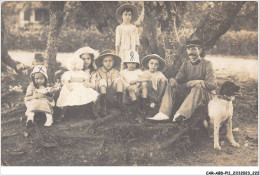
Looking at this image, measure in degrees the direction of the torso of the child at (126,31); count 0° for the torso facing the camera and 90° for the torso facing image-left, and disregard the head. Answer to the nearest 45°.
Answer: approximately 0°

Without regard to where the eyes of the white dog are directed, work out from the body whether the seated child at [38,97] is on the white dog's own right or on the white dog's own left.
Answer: on the white dog's own right

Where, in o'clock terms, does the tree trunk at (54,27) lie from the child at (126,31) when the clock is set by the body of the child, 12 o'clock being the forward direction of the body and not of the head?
The tree trunk is roughly at 3 o'clock from the child.

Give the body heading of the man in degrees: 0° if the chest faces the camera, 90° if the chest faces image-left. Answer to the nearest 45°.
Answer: approximately 45°

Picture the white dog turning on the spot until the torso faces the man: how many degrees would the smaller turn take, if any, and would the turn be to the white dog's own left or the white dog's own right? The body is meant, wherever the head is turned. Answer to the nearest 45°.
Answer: approximately 135° to the white dog's own right

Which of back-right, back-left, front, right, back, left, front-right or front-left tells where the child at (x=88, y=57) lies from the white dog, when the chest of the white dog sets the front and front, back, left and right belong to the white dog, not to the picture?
back-right

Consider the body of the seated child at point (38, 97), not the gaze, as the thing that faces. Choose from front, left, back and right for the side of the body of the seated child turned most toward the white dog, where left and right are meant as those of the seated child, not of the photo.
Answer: left
